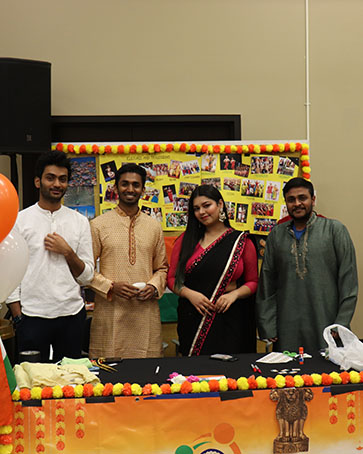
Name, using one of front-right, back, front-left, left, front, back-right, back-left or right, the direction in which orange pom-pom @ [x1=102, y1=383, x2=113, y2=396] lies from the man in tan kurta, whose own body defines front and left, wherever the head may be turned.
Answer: front

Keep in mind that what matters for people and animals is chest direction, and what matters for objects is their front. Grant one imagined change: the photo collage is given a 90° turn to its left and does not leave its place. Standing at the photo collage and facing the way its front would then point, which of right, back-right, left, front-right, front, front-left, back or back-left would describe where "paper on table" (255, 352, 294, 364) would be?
right

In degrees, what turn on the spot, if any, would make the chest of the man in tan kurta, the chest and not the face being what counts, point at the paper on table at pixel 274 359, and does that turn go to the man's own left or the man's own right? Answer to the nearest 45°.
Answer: approximately 45° to the man's own left

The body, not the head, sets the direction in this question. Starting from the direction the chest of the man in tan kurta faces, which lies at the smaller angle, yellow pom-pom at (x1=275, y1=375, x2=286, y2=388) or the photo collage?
the yellow pom-pom

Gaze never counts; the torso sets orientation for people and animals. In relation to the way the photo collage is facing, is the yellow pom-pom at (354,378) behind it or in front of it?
in front

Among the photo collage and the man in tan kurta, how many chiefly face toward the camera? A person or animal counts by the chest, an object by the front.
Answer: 2

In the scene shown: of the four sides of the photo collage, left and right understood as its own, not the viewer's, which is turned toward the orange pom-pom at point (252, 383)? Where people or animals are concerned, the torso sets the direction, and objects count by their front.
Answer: front

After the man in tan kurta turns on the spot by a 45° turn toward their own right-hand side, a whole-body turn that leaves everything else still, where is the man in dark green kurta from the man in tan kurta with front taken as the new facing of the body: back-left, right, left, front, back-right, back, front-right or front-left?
back-left

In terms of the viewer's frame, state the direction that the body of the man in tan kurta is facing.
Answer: toward the camera

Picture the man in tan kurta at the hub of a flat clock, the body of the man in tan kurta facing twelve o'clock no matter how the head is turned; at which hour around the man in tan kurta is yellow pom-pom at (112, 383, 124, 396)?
The yellow pom-pom is roughly at 12 o'clock from the man in tan kurta.

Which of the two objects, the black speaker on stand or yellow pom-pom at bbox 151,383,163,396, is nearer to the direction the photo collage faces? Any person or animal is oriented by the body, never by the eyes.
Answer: the yellow pom-pom
